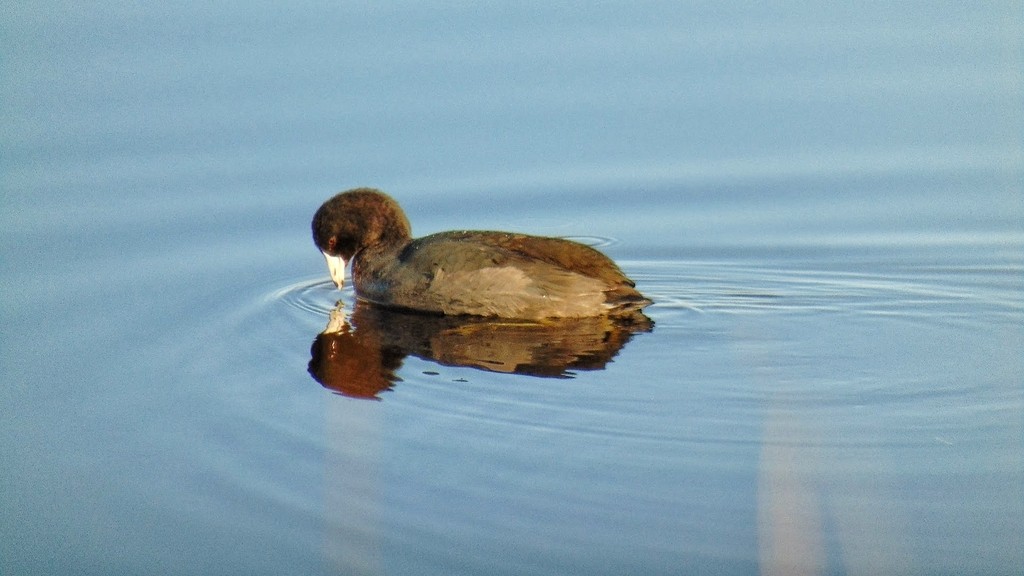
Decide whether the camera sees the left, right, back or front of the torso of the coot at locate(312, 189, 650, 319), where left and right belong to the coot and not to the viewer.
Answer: left
